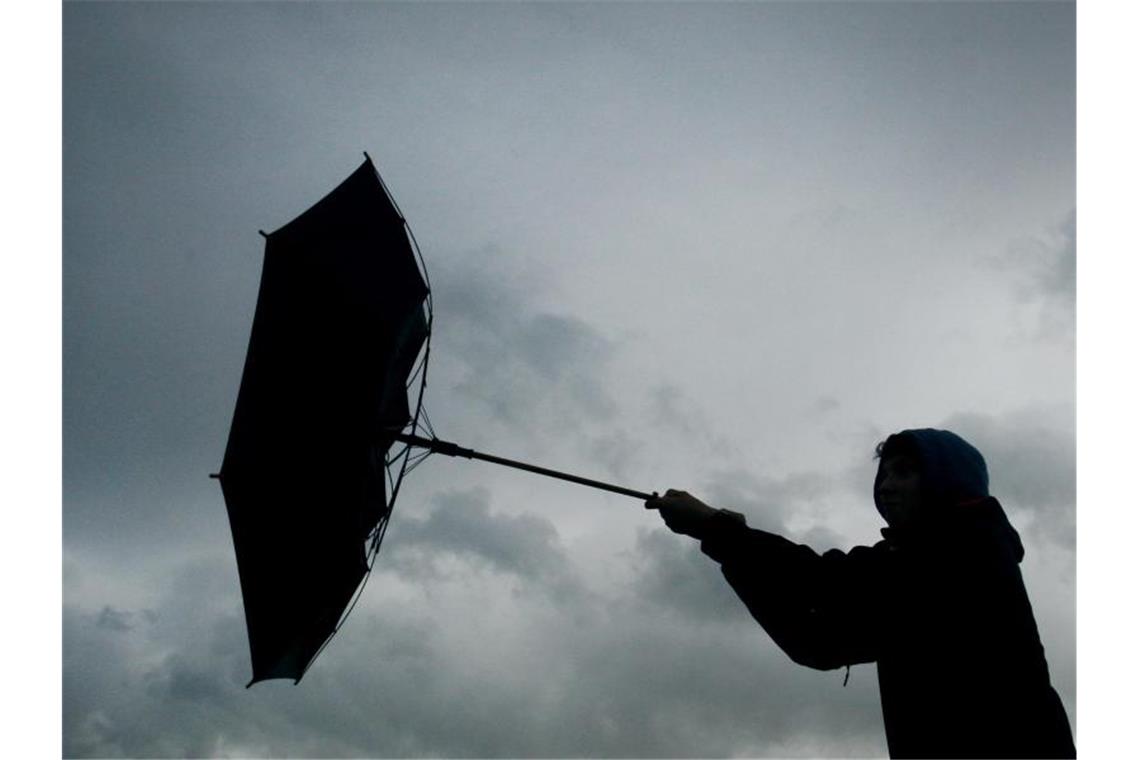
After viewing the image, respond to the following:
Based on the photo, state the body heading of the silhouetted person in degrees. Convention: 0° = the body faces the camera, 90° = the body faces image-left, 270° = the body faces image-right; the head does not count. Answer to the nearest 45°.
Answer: approximately 90°

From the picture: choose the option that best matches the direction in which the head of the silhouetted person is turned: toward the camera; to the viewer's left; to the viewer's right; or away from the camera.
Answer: to the viewer's left
